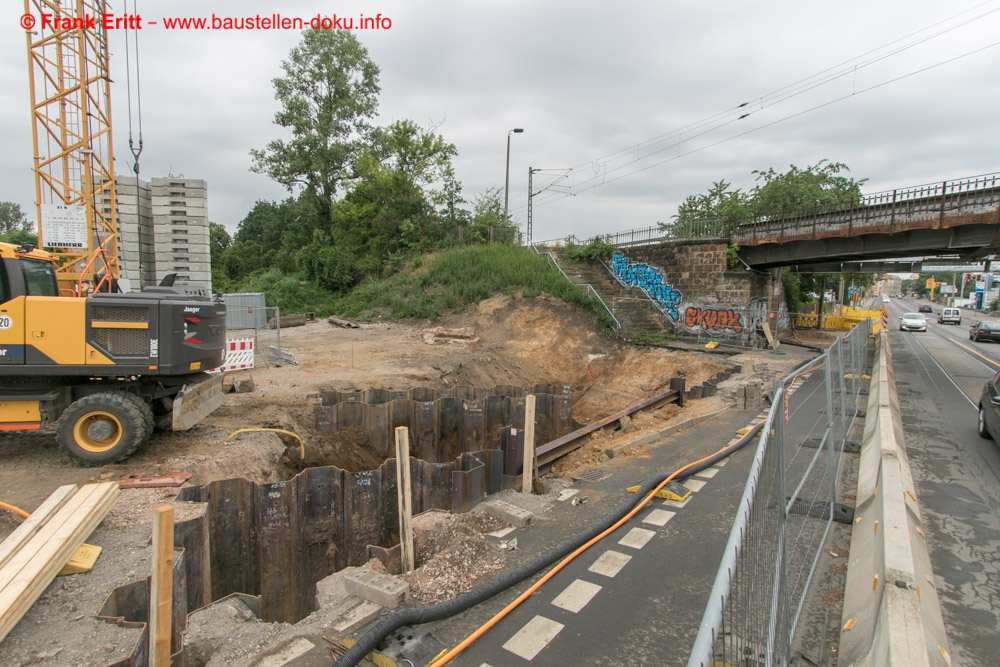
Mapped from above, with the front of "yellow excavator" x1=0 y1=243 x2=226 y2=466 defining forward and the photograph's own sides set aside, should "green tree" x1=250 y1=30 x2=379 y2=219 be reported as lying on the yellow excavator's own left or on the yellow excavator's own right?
on the yellow excavator's own right

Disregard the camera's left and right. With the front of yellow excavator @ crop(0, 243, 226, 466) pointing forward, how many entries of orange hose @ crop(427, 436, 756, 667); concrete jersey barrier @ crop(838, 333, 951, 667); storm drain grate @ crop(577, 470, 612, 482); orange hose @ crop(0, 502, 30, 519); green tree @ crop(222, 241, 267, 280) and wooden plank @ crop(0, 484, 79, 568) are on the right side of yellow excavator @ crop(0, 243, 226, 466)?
1

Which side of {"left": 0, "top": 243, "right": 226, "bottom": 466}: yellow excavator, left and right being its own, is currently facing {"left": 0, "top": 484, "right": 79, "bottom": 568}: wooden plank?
left

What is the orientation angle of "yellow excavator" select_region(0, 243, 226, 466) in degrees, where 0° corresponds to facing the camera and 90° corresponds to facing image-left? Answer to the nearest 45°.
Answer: approximately 90°

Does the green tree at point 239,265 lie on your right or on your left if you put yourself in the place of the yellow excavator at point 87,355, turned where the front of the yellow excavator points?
on your right

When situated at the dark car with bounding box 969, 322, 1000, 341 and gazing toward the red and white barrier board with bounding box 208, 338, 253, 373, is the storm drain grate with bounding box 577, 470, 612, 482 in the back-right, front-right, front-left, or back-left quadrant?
front-left

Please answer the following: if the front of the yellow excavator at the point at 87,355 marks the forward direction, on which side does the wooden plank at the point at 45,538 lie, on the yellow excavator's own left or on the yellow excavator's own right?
on the yellow excavator's own left

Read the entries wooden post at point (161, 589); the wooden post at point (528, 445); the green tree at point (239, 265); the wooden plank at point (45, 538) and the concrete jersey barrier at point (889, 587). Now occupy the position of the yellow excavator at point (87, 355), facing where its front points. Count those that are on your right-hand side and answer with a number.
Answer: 1

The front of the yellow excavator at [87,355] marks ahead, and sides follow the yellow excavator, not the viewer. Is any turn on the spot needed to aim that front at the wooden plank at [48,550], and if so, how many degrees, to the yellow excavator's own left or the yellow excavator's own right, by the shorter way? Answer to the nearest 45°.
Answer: approximately 90° to the yellow excavator's own left

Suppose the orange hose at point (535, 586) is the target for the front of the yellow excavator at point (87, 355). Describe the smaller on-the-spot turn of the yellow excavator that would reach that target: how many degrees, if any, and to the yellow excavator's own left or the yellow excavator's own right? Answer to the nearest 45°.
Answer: approximately 135° to the yellow excavator's own left

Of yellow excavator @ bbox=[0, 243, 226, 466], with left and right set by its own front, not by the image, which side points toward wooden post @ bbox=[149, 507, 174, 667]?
left

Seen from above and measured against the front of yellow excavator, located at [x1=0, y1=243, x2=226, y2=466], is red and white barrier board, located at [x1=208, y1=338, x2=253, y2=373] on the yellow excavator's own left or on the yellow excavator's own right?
on the yellow excavator's own right

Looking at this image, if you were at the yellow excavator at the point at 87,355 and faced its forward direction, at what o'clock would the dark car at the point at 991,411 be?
The dark car is roughly at 7 o'clock from the yellow excavator.
